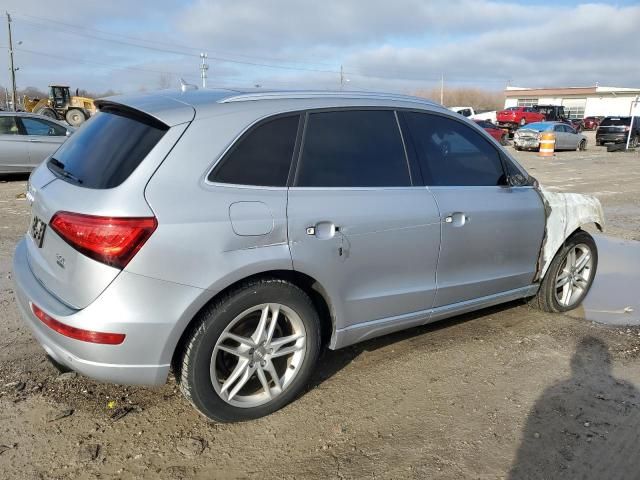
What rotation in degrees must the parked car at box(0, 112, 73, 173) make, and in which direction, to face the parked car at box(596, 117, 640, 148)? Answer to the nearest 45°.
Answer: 0° — it already faces it

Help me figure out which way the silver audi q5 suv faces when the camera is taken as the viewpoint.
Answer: facing away from the viewer and to the right of the viewer

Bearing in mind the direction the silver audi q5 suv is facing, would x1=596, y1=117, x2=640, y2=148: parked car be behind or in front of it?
in front

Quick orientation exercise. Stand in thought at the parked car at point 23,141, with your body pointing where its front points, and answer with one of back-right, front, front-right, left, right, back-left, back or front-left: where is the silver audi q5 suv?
right

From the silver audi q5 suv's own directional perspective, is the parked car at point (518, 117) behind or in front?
in front

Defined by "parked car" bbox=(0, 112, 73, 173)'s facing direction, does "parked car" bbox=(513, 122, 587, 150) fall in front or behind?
in front
